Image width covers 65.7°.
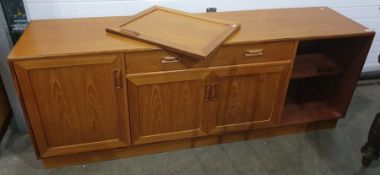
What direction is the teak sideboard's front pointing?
toward the camera
